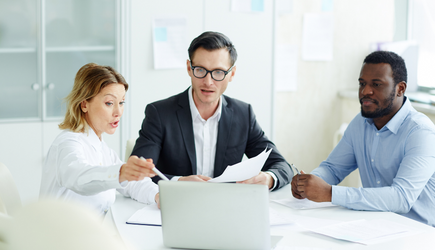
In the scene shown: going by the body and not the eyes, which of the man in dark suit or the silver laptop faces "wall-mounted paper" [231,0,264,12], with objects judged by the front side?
the silver laptop

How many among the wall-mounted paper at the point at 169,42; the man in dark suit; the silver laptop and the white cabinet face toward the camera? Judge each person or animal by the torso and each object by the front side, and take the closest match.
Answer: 3

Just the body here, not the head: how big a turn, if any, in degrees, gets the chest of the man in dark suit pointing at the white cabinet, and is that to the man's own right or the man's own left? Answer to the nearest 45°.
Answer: approximately 135° to the man's own right

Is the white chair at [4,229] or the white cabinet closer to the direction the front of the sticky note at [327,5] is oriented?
the white chair

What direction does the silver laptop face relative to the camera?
away from the camera

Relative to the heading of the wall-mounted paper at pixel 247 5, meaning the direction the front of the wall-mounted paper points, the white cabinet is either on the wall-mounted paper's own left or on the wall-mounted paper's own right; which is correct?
on the wall-mounted paper's own right

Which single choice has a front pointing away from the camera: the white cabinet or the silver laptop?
the silver laptop

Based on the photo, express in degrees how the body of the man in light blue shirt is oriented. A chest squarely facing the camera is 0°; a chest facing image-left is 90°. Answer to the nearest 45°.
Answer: approximately 45°

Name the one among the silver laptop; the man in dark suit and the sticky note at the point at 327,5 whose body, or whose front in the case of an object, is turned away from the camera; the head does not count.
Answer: the silver laptop

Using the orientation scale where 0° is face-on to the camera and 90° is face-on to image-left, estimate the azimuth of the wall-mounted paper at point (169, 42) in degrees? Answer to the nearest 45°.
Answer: approximately 0°

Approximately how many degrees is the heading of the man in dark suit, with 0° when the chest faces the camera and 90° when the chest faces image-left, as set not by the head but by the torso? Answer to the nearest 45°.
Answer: approximately 0°
